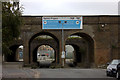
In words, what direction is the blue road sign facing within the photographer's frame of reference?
facing the viewer
